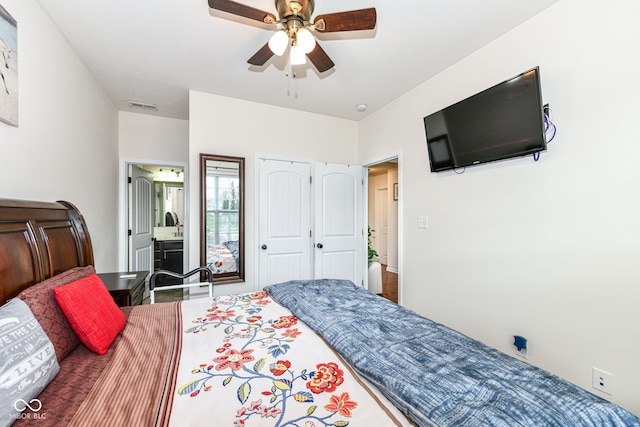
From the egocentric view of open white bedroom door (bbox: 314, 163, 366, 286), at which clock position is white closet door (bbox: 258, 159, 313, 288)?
white closet door (bbox: 258, 159, 313, 288) is roughly at 2 o'clock from open white bedroom door (bbox: 314, 163, 366, 286).

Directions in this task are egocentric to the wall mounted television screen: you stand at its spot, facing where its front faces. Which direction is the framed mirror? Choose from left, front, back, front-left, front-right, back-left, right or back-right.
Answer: front-right

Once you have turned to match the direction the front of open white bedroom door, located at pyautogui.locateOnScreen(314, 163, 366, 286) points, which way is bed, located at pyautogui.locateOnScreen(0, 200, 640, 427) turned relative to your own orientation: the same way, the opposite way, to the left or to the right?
to the left

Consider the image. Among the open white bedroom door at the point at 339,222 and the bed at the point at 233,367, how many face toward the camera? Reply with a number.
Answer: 1

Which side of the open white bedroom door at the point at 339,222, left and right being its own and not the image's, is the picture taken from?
front

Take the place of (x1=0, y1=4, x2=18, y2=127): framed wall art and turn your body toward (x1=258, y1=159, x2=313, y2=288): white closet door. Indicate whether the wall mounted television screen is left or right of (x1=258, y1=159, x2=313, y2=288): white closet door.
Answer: right

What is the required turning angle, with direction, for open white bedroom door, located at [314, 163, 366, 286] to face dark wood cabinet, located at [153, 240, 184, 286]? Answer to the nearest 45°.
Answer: approximately 90° to its right

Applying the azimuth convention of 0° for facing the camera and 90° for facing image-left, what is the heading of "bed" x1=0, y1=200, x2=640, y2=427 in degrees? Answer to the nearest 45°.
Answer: approximately 270°

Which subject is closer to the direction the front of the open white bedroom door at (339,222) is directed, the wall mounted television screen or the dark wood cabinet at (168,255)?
the wall mounted television screen

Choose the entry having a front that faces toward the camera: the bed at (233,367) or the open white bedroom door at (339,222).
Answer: the open white bedroom door

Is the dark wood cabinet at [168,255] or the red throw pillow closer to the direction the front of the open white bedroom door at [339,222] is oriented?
the red throw pillow

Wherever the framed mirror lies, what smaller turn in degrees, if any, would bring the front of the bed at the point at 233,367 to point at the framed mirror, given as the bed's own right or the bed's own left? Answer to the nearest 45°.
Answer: approximately 90° to the bed's own left

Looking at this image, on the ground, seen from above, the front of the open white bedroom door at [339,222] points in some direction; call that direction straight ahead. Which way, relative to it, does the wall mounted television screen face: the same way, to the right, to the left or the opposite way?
to the right

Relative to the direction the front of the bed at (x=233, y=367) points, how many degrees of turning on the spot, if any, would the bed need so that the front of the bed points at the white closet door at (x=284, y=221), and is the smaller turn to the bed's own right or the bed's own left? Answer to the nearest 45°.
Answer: approximately 90° to the bed's own left

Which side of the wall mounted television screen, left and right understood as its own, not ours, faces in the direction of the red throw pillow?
front

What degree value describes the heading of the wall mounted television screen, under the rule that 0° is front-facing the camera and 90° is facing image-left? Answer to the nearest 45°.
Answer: approximately 45°

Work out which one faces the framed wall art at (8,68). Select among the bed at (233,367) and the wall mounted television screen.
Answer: the wall mounted television screen

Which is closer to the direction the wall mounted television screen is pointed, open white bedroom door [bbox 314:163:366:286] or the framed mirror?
the framed mirror
